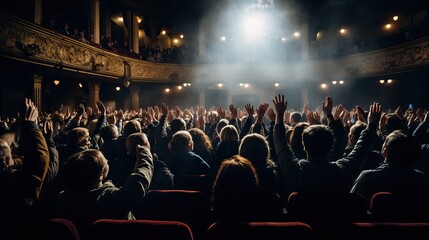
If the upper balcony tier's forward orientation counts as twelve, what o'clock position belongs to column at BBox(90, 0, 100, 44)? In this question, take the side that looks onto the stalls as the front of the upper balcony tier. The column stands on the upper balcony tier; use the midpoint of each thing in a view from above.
The column is roughly at 3 o'clock from the upper balcony tier.

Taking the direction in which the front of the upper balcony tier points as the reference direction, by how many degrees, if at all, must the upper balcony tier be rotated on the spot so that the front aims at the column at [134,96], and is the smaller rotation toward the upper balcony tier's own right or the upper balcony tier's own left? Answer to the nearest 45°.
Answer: approximately 135° to the upper balcony tier's own right

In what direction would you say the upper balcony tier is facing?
toward the camera

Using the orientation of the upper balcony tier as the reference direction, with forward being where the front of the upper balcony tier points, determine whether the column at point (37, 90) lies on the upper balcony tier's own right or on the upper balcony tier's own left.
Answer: on the upper balcony tier's own right
